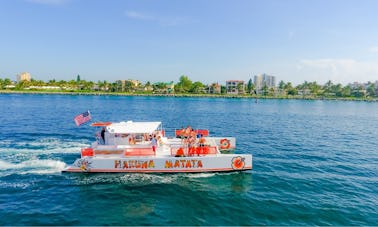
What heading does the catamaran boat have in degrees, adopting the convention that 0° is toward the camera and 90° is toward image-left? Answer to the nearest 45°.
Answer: approximately 270°
